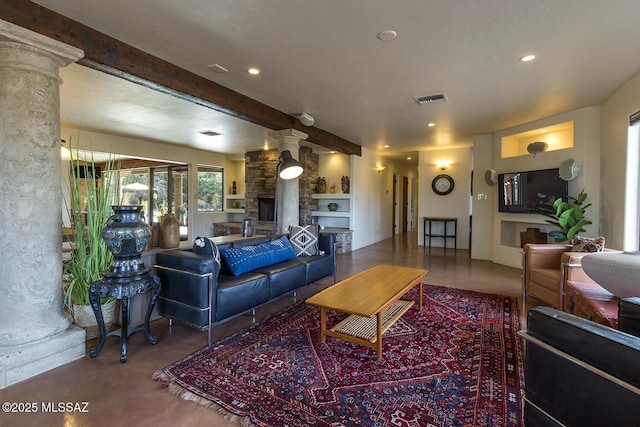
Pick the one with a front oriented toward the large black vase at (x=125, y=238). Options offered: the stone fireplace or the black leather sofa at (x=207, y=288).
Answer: the stone fireplace

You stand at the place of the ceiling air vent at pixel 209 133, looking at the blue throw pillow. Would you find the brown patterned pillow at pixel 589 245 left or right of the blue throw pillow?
left

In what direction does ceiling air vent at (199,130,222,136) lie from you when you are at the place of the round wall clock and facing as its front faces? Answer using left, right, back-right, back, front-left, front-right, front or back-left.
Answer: front-right

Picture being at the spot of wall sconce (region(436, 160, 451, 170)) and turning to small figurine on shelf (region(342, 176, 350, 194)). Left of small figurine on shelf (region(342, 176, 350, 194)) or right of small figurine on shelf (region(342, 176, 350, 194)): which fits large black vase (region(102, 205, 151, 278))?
left

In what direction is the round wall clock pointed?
toward the camera

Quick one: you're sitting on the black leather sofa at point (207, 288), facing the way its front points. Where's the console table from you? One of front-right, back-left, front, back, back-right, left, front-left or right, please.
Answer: left

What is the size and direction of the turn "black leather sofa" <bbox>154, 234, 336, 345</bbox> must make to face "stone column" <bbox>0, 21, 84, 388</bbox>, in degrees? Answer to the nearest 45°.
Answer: approximately 135° to its right

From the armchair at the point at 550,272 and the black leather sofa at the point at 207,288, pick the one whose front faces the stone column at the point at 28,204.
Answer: the armchair

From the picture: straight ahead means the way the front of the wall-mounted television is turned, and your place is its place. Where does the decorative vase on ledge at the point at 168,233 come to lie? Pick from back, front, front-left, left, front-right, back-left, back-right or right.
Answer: front

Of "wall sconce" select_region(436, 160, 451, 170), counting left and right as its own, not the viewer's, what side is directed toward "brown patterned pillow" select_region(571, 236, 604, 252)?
front

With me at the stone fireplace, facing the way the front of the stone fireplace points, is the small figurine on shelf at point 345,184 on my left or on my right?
on my left

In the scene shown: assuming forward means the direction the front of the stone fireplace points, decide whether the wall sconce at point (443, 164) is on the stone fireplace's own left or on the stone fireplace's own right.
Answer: on the stone fireplace's own left

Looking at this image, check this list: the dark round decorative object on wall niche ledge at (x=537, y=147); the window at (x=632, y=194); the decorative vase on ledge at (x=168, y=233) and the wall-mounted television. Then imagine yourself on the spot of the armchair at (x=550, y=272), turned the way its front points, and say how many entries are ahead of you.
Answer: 1

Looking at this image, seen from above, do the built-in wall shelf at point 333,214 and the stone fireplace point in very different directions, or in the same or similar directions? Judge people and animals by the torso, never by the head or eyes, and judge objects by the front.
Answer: same or similar directions

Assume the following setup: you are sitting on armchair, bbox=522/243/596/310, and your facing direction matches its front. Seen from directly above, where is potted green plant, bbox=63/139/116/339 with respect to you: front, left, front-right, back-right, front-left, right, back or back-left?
front

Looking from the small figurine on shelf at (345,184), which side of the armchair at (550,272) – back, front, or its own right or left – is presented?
right

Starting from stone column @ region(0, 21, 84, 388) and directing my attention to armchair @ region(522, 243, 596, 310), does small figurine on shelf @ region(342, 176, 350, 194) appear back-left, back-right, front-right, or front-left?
front-left

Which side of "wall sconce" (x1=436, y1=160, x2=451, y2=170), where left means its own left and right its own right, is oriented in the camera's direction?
front

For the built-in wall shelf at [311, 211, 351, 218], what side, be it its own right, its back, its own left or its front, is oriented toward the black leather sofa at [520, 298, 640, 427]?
front
